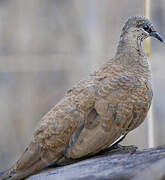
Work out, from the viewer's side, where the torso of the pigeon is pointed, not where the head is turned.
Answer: to the viewer's right
